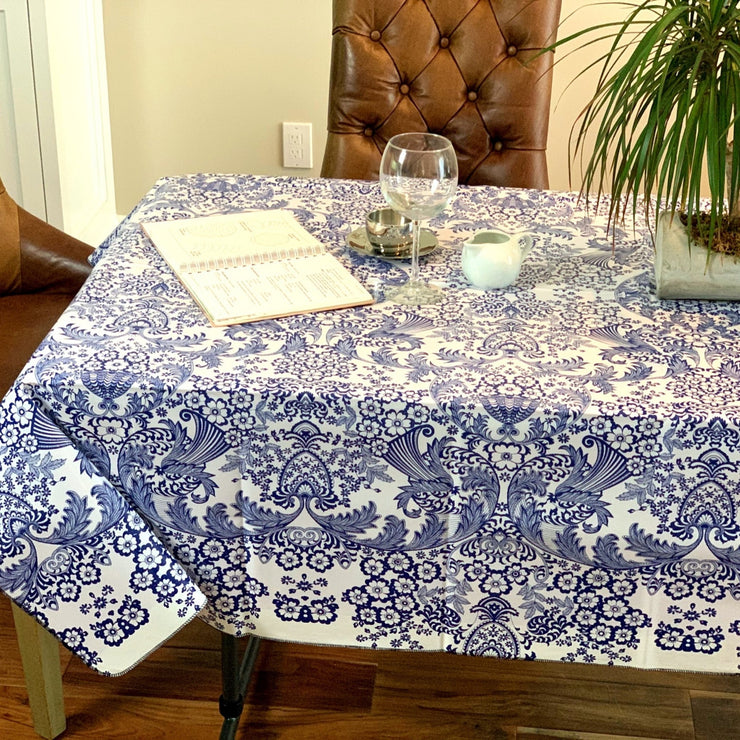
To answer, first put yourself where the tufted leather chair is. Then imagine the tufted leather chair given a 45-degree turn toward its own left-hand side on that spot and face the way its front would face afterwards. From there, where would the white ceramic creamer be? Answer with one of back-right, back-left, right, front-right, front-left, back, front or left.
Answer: front-right

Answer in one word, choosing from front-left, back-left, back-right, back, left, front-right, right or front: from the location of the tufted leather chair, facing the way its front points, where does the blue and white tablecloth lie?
front

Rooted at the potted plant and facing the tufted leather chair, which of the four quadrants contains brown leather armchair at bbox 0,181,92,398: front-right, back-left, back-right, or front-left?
front-left

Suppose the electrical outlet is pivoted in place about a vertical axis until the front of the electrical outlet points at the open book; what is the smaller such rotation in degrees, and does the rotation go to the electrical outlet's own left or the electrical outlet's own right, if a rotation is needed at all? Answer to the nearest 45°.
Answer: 0° — it already faces it

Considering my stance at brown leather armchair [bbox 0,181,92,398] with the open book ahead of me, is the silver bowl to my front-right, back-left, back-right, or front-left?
front-left

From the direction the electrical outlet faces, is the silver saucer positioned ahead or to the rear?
ahead

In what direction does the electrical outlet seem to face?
toward the camera

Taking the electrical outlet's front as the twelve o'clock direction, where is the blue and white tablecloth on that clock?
The blue and white tablecloth is roughly at 12 o'clock from the electrical outlet.

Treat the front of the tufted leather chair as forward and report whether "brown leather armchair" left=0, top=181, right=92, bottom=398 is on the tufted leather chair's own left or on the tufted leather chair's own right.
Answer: on the tufted leather chair's own right

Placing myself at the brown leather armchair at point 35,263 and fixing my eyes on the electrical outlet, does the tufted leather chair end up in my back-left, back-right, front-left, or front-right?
front-right

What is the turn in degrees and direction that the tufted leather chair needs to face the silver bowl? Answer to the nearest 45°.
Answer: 0° — it already faces it

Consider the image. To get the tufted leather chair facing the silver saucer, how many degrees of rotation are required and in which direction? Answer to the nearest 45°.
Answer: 0° — it already faces it

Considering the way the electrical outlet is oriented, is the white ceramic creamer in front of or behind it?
in front

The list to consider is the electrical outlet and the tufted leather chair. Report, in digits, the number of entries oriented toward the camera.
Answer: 2

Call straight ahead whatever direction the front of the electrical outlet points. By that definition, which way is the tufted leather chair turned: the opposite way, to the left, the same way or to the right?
the same way

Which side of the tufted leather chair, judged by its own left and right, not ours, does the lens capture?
front
